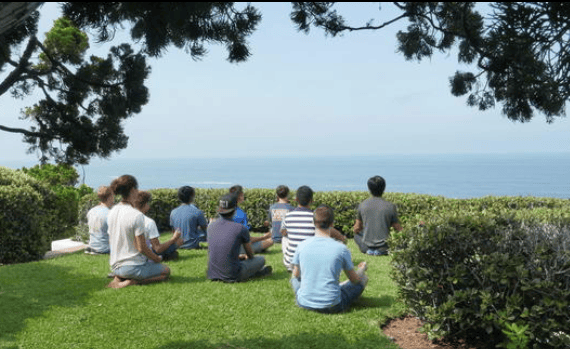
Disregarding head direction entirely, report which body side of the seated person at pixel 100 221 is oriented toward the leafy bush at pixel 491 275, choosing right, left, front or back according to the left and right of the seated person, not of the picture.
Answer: right

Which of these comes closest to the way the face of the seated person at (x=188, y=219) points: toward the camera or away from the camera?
away from the camera

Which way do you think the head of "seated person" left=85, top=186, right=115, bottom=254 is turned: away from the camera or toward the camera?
away from the camera

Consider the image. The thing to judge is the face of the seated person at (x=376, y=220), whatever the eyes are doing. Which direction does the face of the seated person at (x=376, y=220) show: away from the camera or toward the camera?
away from the camera

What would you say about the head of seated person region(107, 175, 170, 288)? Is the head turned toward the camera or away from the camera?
away from the camera

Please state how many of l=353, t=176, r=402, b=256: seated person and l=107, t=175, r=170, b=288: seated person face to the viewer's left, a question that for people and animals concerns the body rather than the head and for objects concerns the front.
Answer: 0

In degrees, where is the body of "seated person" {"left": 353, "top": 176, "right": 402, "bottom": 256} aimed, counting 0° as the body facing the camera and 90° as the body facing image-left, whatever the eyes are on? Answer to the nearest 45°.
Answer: approximately 180°

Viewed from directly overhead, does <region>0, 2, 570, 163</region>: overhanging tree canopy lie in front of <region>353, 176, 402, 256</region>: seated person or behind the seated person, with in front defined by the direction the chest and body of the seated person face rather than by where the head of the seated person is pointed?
behind

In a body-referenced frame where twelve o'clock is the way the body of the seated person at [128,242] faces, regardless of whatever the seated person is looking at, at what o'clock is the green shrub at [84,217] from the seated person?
The green shrub is roughly at 10 o'clock from the seated person.

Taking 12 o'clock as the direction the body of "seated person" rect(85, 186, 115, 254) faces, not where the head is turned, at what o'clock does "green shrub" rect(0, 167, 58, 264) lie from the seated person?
The green shrub is roughly at 9 o'clock from the seated person.

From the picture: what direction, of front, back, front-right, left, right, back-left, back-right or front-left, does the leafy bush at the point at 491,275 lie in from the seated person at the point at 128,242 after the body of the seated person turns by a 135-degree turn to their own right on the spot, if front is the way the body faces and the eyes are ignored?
front-left

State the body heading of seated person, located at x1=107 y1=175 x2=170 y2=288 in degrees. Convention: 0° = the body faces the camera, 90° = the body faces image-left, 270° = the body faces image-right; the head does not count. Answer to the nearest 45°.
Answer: approximately 225°

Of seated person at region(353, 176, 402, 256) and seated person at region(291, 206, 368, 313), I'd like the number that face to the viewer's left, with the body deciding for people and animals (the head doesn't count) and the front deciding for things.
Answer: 0
